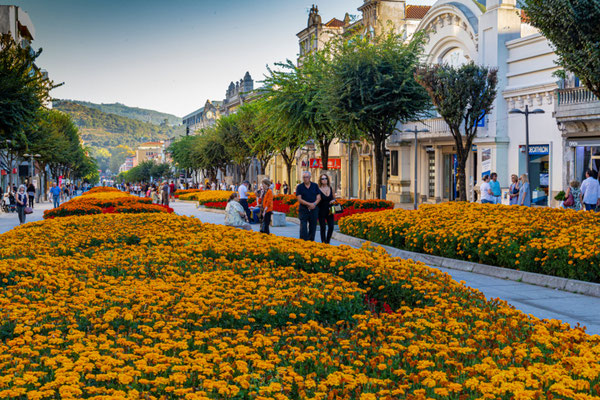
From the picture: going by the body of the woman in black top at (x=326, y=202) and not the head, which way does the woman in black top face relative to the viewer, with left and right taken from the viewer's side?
facing the viewer

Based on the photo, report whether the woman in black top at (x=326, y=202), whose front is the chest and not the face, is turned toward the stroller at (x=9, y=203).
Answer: no

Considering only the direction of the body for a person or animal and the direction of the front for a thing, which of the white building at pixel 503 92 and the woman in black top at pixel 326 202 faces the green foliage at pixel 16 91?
the white building

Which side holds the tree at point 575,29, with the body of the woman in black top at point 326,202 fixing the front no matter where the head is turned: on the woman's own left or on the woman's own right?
on the woman's own left

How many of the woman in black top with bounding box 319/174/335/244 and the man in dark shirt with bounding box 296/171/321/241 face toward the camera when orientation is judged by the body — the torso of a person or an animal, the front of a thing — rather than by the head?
2

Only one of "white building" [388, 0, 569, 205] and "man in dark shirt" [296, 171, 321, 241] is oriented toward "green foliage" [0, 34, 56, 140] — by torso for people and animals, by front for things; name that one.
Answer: the white building

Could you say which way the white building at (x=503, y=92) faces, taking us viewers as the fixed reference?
facing the viewer and to the left of the viewer

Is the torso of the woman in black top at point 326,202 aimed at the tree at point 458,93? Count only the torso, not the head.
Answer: no

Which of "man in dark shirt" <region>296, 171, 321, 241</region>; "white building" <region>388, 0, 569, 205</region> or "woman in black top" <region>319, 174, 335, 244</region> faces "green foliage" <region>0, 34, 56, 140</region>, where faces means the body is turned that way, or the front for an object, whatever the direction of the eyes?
the white building

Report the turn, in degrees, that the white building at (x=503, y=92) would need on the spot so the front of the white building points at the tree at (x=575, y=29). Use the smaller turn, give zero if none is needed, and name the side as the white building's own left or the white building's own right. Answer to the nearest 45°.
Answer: approximately 45° to the white building's own left

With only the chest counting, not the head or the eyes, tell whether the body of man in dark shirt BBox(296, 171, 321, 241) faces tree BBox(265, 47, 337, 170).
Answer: no

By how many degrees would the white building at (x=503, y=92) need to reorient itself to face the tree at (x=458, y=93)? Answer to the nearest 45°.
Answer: approximately 45° to its left

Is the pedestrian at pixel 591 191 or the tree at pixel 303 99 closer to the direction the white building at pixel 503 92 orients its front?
the tree
